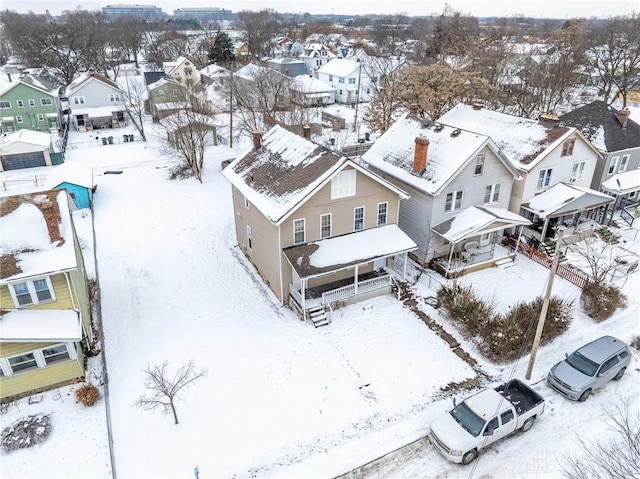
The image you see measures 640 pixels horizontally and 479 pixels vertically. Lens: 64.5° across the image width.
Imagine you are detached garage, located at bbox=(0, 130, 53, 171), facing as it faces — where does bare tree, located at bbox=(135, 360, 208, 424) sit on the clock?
The bare tree is roughly at 12 o'clock from the detached garage.

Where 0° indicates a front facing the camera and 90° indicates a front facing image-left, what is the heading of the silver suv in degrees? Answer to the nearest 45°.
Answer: approximately 45°

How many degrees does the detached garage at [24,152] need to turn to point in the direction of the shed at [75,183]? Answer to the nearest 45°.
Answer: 0° — it already faces it

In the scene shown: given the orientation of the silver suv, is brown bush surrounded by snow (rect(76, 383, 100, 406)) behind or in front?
in front

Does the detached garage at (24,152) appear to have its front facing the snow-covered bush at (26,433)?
yes

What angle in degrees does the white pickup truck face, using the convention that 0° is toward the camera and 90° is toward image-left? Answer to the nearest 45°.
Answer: approximately 45°

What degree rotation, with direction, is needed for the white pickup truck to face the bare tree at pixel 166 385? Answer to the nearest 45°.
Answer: approximately 45° to its right

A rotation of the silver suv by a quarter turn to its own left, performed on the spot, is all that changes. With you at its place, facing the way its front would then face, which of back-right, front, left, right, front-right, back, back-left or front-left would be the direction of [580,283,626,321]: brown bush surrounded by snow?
back-left

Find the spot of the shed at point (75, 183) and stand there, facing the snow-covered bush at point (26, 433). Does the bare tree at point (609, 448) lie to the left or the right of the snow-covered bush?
left

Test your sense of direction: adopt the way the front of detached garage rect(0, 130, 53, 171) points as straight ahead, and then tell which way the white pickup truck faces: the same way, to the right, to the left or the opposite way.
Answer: to the right
